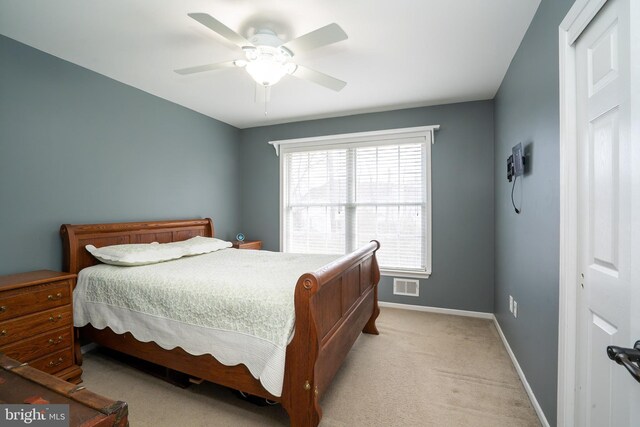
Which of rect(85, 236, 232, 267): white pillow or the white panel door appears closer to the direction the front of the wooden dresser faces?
the white panel door

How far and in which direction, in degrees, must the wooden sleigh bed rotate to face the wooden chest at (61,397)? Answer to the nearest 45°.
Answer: approximately 90° to its right

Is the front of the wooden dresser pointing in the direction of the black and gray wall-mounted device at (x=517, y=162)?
yes

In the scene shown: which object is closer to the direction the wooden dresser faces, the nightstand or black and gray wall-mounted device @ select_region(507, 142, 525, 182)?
the black and gray wall-mounted device

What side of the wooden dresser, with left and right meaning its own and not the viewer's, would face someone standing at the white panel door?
front

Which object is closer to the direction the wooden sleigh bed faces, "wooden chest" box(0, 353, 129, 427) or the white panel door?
the white panel door

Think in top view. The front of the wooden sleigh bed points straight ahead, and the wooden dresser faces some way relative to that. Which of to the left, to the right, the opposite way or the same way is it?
the same way

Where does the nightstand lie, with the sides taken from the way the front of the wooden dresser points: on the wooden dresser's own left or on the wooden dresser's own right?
on the wooden dresser's own left

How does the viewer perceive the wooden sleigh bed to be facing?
facing the viewer and to the right of the viewer

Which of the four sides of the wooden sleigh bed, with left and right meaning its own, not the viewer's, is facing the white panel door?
front

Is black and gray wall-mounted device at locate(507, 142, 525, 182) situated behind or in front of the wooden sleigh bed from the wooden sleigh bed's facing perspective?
in front

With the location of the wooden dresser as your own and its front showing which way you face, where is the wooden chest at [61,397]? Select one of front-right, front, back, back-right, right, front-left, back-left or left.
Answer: front-right

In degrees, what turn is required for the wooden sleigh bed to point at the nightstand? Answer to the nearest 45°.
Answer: approximately 135° to its left
